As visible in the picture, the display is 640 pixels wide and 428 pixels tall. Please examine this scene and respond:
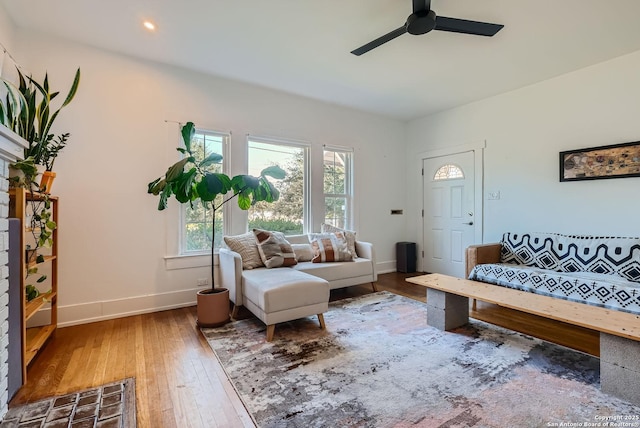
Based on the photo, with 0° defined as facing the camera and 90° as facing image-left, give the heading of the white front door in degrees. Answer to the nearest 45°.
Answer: approximately 45°

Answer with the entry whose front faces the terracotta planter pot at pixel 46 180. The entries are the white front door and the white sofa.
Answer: the white front door

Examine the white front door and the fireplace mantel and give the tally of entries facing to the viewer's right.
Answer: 1

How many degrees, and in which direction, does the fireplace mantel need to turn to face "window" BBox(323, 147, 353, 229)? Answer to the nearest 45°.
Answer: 0° — it already faces it

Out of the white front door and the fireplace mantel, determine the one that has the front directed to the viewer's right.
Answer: the fireplace mantel

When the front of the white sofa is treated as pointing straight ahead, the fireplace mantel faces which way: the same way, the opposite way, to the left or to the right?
to the left

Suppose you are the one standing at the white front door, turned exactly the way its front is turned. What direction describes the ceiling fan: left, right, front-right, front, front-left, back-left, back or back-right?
front-left

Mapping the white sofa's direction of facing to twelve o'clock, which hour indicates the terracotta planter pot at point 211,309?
The terracotta planter pot is roughly at 4 o'clock from the white sofa.

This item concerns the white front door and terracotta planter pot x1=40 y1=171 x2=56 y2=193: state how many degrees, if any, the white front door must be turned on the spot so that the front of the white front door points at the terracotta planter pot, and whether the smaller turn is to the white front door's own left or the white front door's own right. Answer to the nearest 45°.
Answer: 0° — it already faces it

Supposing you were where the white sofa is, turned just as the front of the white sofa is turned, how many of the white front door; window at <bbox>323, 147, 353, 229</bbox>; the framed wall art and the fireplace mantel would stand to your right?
1

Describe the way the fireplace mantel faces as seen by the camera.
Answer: facing to the right of the viewer

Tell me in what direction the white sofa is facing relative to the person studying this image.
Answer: facing the viewer and to the right of the viewer

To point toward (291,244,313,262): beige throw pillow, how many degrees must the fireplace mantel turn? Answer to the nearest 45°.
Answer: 0° — it already faces it

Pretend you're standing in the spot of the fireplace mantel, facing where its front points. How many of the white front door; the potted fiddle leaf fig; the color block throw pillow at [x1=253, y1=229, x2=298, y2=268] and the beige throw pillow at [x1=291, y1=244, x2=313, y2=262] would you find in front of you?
4

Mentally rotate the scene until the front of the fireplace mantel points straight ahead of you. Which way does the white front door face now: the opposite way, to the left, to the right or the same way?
the opposite way
